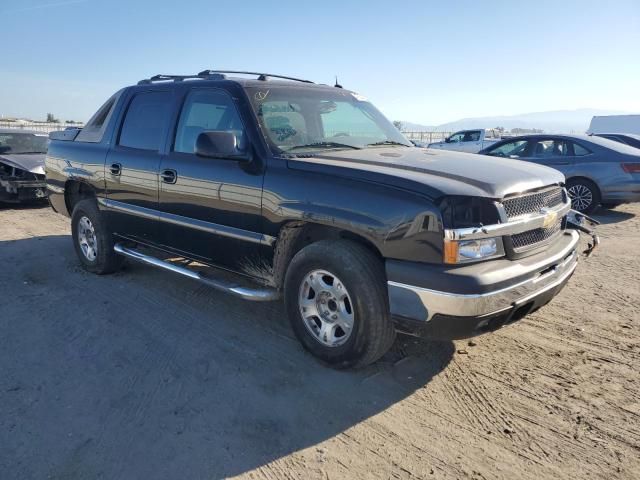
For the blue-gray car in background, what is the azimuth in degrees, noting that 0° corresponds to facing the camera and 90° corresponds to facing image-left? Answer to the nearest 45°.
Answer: approximately 135°

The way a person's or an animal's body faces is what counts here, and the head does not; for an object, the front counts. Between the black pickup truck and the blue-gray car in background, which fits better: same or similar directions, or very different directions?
very different directions

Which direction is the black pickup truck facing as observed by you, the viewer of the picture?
facing the viewer and to the right of the viewer

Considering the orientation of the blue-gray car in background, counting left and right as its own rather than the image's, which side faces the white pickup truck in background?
right

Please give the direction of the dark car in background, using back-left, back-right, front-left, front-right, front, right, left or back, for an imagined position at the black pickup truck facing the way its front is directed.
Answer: back

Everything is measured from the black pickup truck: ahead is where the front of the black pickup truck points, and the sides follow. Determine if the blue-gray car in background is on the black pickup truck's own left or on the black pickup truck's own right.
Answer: on the black pickup truck's own left

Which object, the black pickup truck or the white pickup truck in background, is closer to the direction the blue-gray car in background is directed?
the white pickup truck in background
